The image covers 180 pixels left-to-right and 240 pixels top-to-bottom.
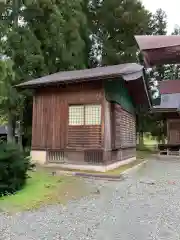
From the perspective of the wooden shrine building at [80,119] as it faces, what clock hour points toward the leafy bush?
The leafy bush is roughly at 2 o'clock from the wooden shrine building.

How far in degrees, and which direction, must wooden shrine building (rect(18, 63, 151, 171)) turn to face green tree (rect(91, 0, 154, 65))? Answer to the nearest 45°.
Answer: approximately 135° to its left

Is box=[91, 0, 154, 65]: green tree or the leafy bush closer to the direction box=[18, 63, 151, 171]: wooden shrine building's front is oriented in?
the leafy bush
